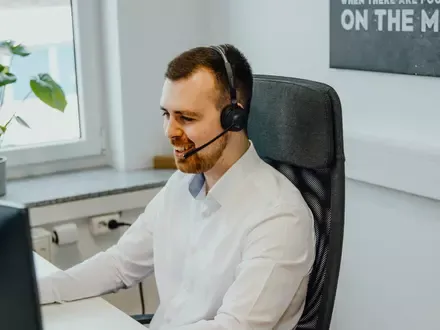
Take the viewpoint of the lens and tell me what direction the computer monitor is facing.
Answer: facing away from the viewer and to the right of the viewer

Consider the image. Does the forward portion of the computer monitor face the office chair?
yes

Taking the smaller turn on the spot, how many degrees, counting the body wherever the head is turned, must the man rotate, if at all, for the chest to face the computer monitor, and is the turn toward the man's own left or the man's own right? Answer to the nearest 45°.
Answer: approximately 45° to the man's own left

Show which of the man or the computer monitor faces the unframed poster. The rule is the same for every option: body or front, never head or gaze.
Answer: the computer monitor

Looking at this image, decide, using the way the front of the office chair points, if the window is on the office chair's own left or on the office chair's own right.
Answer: on the office chair's own right

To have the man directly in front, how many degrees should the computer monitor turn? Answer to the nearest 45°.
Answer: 0° — it already faces them

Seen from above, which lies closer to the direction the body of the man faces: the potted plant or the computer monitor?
the computer monitor

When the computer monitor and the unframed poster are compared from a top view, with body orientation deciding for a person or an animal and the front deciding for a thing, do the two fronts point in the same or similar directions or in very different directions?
very different directions

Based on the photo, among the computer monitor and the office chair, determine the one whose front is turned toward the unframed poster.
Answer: the computer monitor

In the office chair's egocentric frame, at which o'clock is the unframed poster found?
The unframed poster is roughly at 5 o'clock from the office chair.

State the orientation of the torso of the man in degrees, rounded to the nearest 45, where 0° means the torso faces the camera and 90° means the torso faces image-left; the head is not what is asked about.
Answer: approximately 45°
